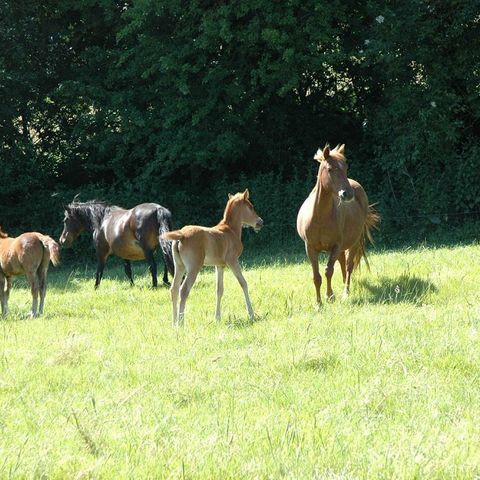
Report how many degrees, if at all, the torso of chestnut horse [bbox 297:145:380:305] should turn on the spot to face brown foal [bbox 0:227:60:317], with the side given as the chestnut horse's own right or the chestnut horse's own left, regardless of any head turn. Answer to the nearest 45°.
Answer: approximately 45° to the chestnut horse's own right

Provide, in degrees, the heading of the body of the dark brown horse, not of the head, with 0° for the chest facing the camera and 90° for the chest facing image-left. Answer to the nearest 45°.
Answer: approximately 90°

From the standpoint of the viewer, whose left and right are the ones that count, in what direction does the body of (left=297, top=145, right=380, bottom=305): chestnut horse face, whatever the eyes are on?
facing the viewer and to the left of the viewer

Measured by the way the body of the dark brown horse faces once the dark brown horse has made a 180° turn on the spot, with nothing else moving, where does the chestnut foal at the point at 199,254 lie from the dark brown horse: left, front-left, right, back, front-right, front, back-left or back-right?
right

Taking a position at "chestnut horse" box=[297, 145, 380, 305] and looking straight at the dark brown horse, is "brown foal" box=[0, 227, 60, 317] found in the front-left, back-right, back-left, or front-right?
front-left

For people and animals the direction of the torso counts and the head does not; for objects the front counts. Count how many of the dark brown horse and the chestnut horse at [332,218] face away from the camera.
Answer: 0

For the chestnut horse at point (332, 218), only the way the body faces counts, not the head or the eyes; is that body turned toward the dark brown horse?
no

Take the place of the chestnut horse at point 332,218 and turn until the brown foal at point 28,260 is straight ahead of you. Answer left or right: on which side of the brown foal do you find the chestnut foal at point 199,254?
left
